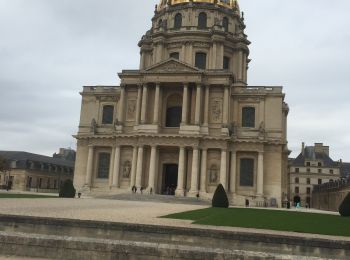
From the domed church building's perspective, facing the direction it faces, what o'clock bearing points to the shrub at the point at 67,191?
The shrub is roughly at 2 o'clock from the domed church building.

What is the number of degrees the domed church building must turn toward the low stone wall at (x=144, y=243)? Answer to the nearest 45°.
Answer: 0° — it already faces it

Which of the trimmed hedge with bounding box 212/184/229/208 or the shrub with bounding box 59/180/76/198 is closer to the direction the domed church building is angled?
the trimmed hedge

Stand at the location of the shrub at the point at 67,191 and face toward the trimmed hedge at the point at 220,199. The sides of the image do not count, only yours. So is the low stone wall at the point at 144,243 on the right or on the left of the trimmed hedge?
right

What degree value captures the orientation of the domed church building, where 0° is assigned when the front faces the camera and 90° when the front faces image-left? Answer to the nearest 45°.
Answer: approximately 0°

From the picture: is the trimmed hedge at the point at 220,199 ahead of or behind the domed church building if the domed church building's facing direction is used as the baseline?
ahead

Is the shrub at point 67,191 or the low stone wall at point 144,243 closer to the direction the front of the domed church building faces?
the low stone wall
